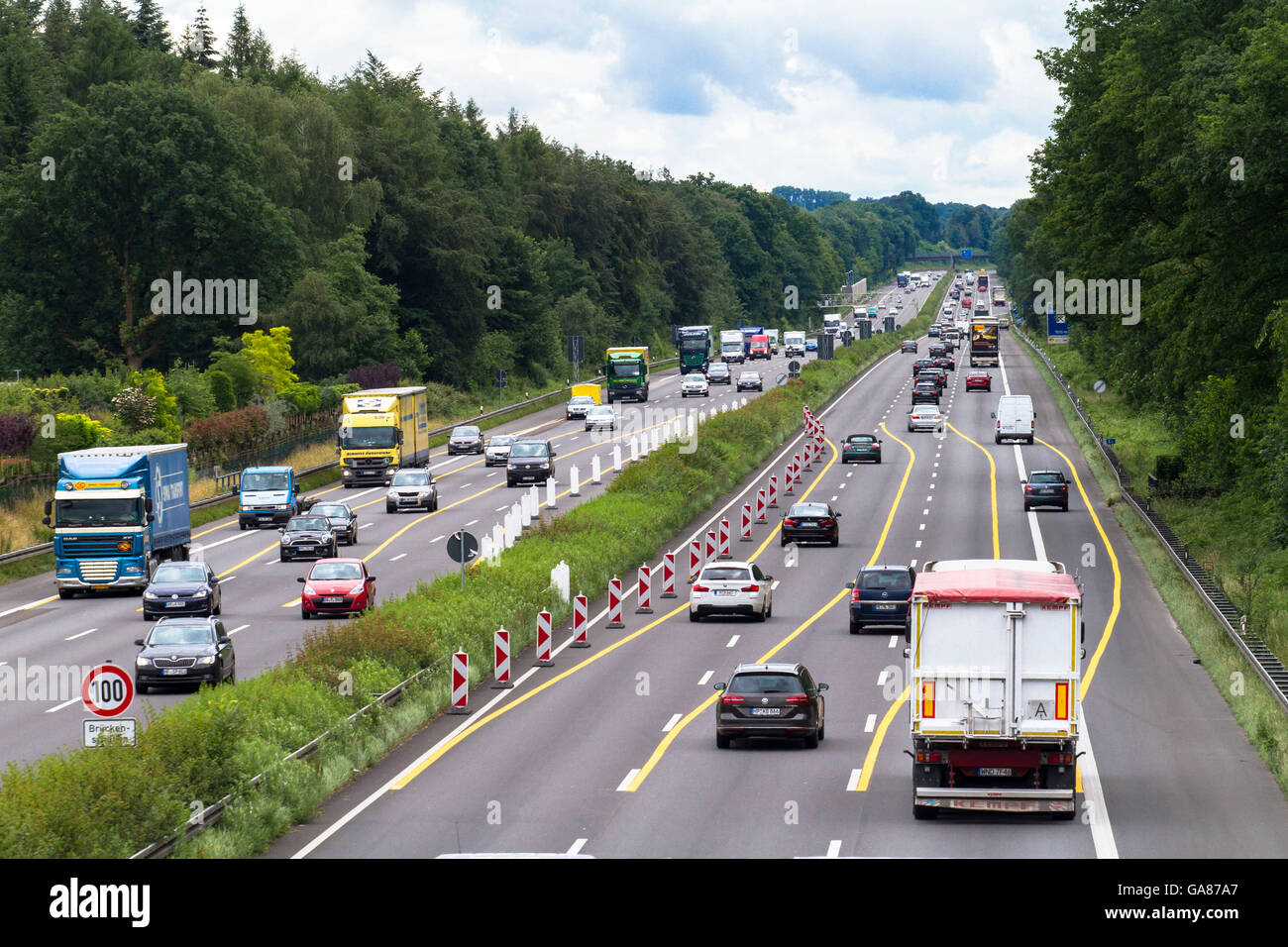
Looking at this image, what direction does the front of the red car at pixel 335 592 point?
toward the camera

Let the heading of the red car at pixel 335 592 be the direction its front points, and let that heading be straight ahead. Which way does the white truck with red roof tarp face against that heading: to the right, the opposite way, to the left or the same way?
the opposite way

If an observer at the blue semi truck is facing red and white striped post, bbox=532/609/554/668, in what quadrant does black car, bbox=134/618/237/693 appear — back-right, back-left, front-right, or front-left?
front-right

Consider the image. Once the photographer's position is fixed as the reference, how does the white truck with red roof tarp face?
facing away from the viewer

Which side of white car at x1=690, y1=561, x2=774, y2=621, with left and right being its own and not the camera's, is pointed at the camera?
back

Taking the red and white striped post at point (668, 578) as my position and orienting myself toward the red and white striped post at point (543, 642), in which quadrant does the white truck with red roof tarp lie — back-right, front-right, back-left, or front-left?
front-left

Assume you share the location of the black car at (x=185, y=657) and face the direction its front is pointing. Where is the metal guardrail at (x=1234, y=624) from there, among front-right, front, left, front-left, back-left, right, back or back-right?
left

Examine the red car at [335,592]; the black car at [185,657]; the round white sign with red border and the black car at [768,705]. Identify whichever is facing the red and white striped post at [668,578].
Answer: the black car at [768,705]

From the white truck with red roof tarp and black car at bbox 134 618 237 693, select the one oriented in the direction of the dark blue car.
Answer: the white truck with red roof tarp

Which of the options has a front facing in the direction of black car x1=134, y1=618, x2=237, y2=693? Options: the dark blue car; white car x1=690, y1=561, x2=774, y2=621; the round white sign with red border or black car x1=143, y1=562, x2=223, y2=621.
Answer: black car x1=143, y1=562, x2=223, y2=621

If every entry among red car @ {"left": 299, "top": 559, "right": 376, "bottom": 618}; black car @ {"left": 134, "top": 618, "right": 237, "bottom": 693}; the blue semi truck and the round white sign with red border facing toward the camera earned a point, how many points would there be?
4

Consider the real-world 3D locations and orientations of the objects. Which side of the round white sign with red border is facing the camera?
front

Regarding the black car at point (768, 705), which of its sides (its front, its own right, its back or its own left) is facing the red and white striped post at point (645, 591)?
front

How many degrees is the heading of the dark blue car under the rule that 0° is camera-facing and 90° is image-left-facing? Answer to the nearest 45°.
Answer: approximately 180°

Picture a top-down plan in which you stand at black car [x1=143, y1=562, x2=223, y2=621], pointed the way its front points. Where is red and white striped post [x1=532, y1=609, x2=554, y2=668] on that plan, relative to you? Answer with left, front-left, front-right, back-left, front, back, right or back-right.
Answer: front-left

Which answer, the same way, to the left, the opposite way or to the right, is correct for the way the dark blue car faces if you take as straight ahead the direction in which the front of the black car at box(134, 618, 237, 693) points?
the opposite way
